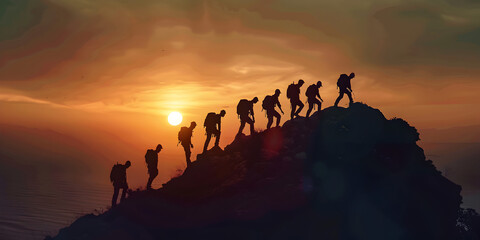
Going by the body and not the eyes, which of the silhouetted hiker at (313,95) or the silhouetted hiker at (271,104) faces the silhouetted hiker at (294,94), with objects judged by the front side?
the silhouetted hiker at (271,104)

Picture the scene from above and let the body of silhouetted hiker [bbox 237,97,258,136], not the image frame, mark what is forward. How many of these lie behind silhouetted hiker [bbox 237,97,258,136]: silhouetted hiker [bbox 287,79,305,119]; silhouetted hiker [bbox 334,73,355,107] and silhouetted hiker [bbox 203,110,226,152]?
1

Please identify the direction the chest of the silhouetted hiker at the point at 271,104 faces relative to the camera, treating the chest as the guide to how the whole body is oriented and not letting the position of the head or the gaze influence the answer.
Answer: to the viewer's right

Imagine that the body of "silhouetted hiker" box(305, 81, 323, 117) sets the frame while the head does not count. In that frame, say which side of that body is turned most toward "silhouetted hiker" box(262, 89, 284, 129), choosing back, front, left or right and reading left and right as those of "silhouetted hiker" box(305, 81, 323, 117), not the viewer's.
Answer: back

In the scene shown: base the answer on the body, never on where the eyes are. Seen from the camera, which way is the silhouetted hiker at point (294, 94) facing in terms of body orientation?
to the viewer's right

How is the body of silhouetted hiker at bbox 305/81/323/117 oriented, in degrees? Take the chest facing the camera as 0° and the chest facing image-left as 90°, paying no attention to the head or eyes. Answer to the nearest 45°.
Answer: approximately 270°

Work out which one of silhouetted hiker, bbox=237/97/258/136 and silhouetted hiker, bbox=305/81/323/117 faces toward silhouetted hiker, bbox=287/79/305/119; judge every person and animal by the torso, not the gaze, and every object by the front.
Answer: silhouetted hiker, bbox=237/97/258/136

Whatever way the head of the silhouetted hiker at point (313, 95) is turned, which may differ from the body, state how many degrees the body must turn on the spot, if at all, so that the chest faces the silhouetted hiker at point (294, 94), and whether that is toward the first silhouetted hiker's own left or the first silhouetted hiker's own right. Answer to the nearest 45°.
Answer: approximately 135° to the first silhouetted hiker's own right

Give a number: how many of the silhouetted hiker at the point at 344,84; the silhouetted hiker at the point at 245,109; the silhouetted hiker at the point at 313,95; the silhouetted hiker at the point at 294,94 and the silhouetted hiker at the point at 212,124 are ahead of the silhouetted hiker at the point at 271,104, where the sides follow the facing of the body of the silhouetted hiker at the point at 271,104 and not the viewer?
3

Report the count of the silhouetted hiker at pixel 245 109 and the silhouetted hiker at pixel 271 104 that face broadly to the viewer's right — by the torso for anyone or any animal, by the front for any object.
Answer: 2

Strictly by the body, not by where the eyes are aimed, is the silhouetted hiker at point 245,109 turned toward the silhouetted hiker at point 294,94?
yes

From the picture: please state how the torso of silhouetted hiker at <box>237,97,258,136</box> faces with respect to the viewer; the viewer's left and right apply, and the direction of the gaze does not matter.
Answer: facing to the right of the viewer
